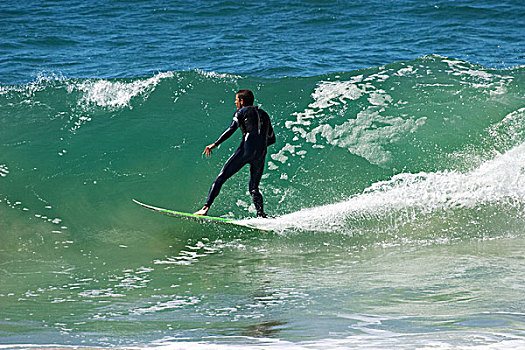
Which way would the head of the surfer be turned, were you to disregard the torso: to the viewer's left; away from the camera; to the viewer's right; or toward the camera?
to the viewer's left

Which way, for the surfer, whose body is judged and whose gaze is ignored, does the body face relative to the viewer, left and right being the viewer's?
facing away from the viewer and to the left of the viewer
